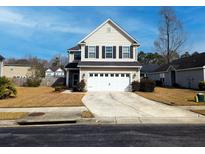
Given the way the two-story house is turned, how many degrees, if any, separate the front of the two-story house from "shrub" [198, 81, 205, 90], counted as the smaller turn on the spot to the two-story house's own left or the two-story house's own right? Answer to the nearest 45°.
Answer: approximately 90° to the two-story house's own left

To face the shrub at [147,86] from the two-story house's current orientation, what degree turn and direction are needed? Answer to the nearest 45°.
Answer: approximately 45° to its left

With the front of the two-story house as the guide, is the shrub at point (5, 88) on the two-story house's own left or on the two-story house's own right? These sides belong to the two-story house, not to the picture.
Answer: on the two-story house's own right

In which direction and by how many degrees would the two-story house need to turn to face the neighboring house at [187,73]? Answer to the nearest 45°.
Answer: approximately 135° to its left

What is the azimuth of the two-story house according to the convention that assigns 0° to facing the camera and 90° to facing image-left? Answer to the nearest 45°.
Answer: approximately 0°
